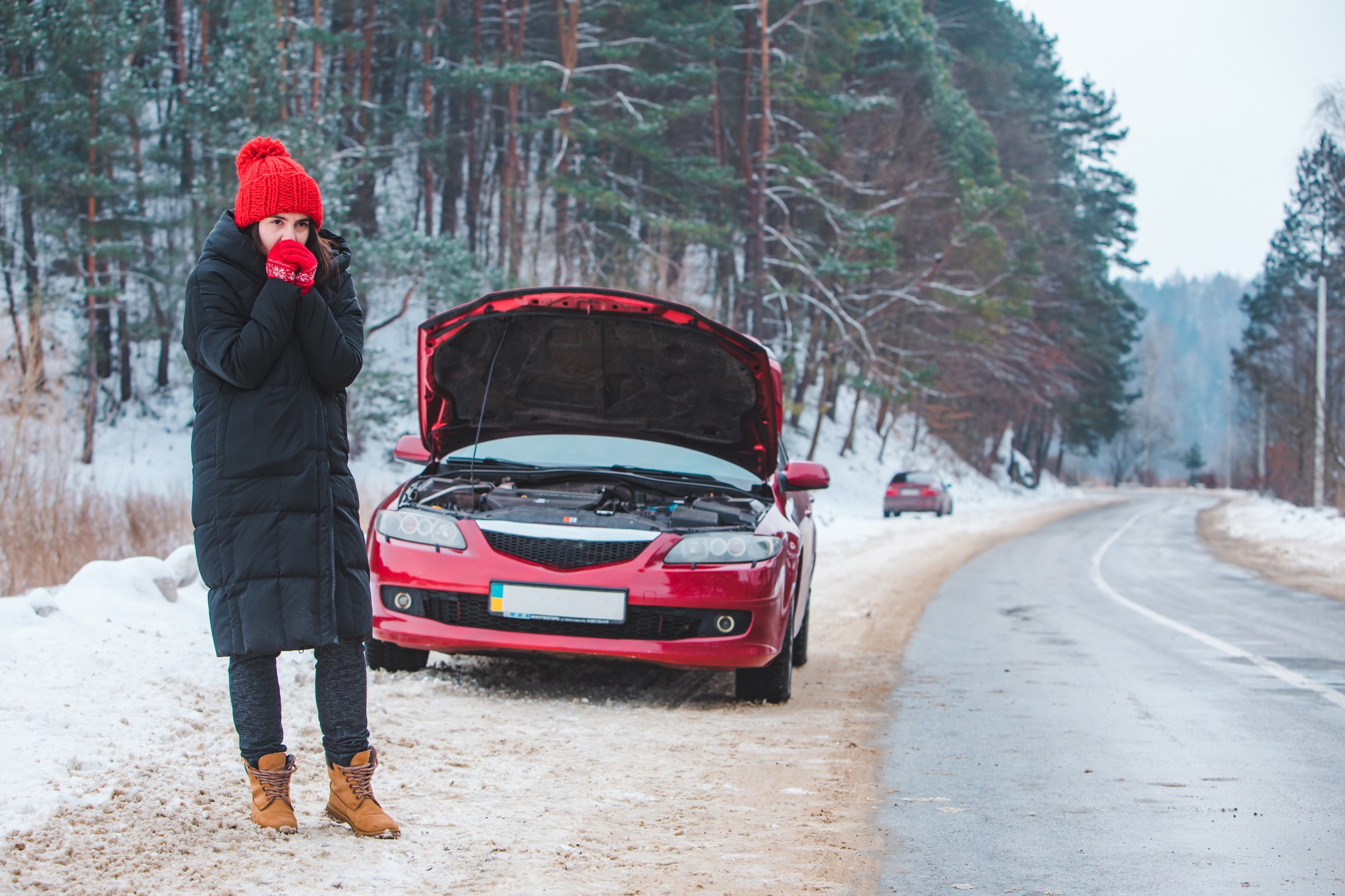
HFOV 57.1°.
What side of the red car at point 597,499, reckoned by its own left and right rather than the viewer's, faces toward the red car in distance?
back

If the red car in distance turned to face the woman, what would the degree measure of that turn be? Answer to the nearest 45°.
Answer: approximately 180°

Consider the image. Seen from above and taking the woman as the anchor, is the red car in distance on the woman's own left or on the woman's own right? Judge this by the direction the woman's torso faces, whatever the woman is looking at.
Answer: on the woman's own left

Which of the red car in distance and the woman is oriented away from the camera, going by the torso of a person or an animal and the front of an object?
the red car in distance

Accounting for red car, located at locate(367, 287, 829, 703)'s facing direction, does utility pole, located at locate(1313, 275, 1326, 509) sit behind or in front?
behind

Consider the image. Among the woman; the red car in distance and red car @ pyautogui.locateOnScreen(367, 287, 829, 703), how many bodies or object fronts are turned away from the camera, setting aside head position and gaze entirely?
1

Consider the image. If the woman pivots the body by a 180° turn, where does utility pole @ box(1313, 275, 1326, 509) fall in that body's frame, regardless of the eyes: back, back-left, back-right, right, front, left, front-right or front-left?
right

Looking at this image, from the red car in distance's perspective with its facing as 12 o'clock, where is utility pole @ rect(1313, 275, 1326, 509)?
The utility pole is roughly at 3 o'clock from the red car in distance.

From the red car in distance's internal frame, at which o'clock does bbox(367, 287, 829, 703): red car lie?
The red car is roughly at 6 o'clock from the red car in distance.

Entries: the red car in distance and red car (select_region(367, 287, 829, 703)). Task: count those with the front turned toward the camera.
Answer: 1

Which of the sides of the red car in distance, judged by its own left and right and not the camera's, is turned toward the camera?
back

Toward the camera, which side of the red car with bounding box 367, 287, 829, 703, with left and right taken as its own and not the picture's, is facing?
front

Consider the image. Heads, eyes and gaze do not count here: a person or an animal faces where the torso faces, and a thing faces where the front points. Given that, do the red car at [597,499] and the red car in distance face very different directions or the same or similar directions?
very different directions

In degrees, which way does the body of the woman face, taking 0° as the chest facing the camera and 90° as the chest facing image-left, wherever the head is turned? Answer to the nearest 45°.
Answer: approximately 315°

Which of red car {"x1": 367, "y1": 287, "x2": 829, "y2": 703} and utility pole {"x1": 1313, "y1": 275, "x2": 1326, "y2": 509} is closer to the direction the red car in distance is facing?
the utility pole

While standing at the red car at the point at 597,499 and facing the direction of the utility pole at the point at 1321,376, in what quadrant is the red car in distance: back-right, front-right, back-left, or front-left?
front-left

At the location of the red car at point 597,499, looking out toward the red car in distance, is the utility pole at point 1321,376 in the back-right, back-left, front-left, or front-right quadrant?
front-right
